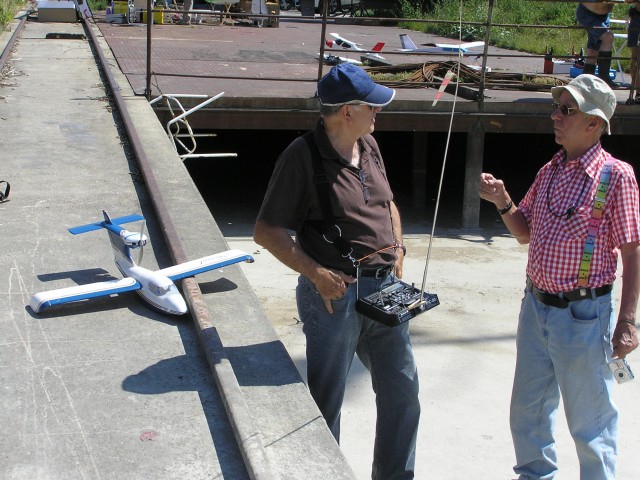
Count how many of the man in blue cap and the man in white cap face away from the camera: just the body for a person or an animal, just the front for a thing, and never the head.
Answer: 0

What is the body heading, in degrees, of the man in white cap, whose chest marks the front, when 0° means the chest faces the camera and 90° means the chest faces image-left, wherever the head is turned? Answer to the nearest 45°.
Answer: approximately 45°

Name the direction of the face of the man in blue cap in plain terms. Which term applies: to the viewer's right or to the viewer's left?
to the viewer's right

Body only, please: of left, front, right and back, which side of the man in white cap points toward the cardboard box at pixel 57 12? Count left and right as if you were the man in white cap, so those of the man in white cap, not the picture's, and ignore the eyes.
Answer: right

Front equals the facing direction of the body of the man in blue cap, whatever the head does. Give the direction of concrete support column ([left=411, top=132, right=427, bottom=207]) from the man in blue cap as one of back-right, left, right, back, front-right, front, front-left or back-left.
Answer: back-left

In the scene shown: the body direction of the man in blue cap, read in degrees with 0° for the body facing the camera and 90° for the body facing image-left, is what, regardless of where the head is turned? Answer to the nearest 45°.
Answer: approximately 315°

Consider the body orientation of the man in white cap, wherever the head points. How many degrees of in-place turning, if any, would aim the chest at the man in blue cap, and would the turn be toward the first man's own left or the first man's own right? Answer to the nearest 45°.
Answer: approximately 45° to the first man's own right

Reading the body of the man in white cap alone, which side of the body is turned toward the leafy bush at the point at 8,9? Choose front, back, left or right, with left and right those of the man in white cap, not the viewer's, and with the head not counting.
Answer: right

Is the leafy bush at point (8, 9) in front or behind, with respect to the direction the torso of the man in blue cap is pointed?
behind

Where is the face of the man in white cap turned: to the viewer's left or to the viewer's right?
to the viewer's left

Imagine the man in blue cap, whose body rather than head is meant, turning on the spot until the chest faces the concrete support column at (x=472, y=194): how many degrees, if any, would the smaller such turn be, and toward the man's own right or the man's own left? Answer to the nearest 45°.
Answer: approximately 135° to the man's own left
